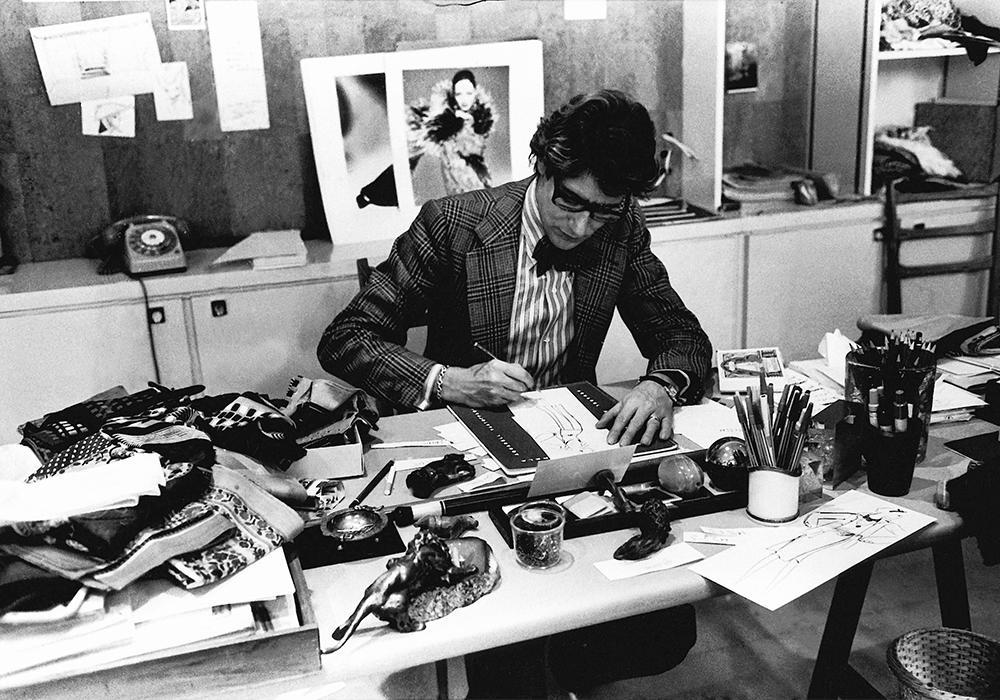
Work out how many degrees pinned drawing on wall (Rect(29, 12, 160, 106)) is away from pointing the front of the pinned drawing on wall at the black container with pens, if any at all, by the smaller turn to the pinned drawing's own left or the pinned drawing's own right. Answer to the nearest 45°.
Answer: approximately 45° to the pinned drawing's own left

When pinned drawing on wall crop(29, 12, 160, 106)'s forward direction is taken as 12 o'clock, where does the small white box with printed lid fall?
The small white box with printed lid is roughly at 11 o'clock from the pinned drawing on wall.

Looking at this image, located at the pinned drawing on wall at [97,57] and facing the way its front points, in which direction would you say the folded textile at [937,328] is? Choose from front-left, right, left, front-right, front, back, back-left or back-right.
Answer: front-left

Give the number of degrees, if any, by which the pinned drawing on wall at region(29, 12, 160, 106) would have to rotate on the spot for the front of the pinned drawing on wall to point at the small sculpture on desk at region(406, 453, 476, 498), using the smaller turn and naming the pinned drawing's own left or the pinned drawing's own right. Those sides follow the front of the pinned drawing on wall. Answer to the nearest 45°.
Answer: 0° — it already faces it

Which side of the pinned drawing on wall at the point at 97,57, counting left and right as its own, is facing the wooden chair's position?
left

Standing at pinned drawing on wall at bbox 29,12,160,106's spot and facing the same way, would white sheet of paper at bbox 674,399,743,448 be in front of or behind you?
in front

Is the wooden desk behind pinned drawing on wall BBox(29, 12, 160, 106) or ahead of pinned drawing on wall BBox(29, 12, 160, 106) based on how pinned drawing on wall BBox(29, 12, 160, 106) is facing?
ahead

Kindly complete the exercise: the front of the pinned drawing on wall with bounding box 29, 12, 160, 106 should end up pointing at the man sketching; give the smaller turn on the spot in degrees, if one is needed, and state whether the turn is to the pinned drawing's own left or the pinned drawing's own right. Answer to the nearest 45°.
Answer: approximately 45° to the pinned drawing's own left
